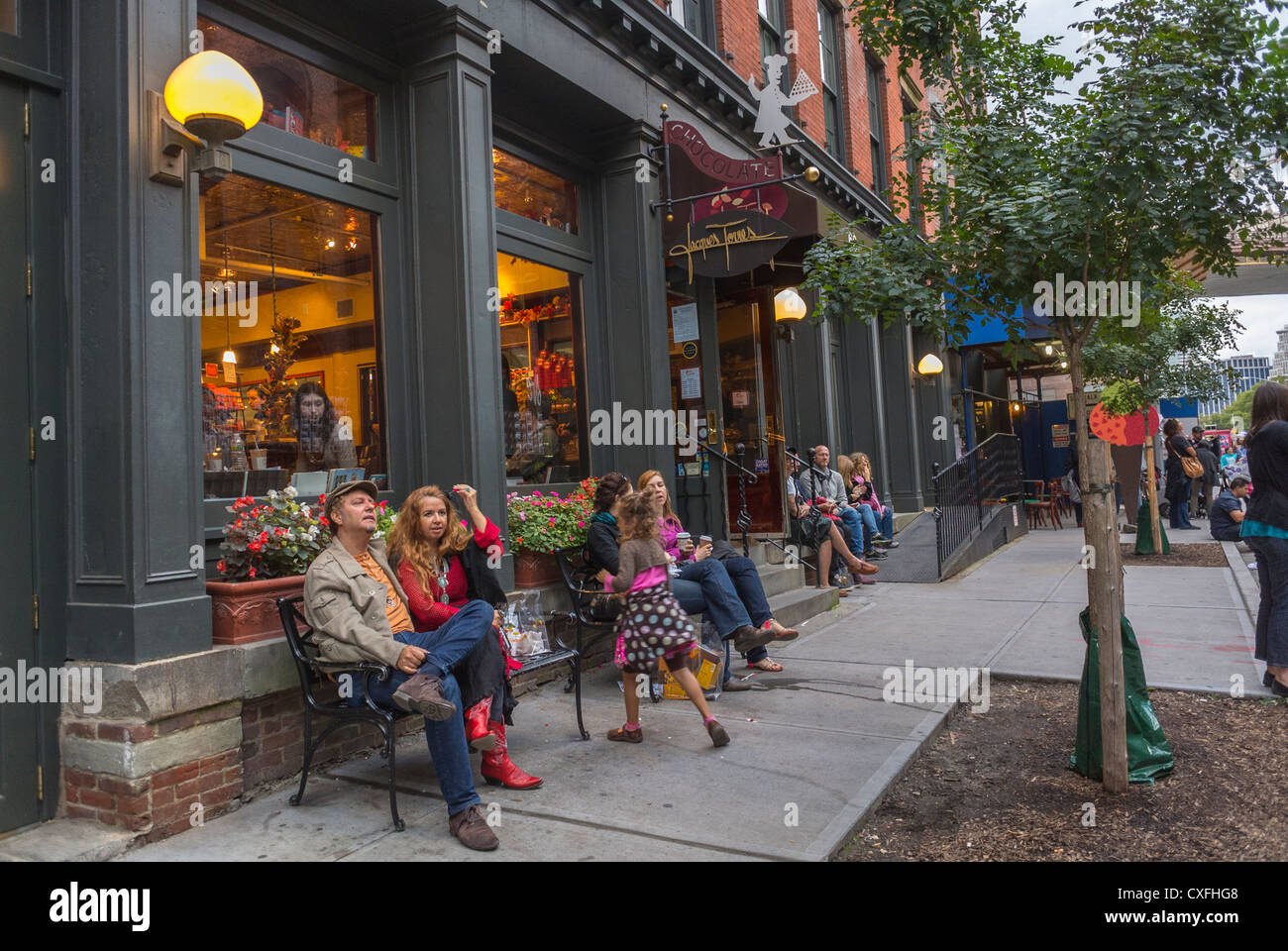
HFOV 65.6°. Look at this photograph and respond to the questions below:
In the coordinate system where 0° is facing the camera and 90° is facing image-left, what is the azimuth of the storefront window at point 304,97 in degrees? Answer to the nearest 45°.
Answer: approximately 315°

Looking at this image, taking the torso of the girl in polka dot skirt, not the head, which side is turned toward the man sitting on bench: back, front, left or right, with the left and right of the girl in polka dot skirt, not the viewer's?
left

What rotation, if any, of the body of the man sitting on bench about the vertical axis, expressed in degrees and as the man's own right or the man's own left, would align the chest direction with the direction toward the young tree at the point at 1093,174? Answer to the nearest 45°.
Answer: approximately 45° to the man's own left

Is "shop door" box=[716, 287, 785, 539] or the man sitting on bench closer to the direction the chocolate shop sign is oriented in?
the man sitting on bench

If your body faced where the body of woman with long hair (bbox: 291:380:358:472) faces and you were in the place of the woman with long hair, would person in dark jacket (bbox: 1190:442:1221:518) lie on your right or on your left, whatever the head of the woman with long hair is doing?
on your left
